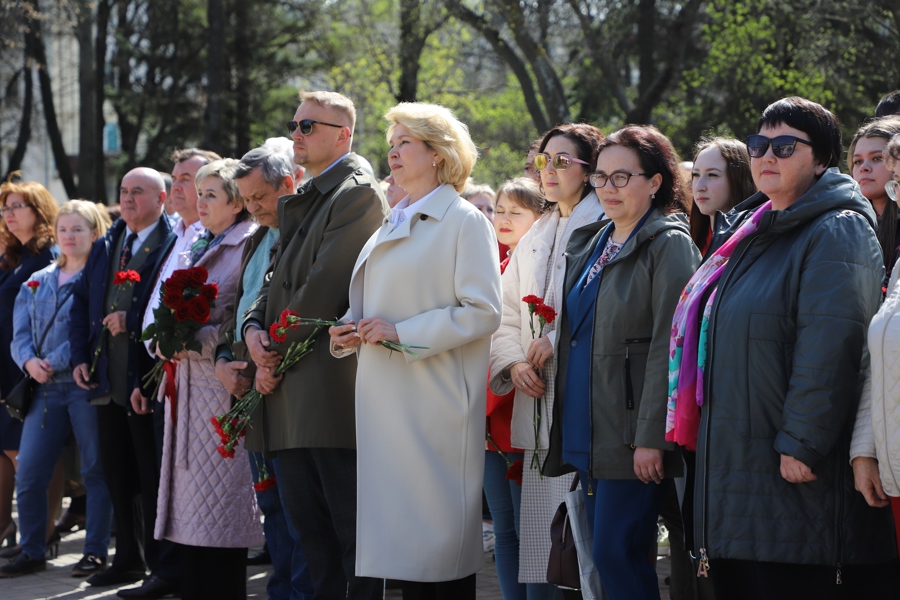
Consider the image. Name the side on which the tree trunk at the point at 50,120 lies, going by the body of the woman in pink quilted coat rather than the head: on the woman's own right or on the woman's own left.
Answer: on the woman's own right

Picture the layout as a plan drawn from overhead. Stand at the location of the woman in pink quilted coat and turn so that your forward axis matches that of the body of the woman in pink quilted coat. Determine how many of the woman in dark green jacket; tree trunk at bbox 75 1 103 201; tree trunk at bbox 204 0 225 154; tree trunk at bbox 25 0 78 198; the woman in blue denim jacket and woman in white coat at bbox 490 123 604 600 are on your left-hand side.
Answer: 2

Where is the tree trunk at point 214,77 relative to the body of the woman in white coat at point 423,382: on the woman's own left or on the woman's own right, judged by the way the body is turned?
on the woman's own right

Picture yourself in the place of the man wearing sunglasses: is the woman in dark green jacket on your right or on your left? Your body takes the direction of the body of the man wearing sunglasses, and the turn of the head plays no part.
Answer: on your left

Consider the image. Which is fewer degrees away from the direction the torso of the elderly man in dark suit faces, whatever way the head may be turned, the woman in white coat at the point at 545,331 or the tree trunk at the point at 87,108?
the woman in white coat

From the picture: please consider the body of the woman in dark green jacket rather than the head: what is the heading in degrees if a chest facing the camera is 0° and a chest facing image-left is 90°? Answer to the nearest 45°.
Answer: approximately 45°

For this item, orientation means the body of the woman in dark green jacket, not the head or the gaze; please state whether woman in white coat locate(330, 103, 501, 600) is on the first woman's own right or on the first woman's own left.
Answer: on the first woman's own right

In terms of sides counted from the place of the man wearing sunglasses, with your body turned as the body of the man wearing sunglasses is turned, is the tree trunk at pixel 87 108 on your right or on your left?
on your right

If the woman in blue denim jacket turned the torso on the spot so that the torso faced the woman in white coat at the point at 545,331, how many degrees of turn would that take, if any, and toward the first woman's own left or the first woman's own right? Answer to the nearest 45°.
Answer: approximately 90° to the first woman's own left
